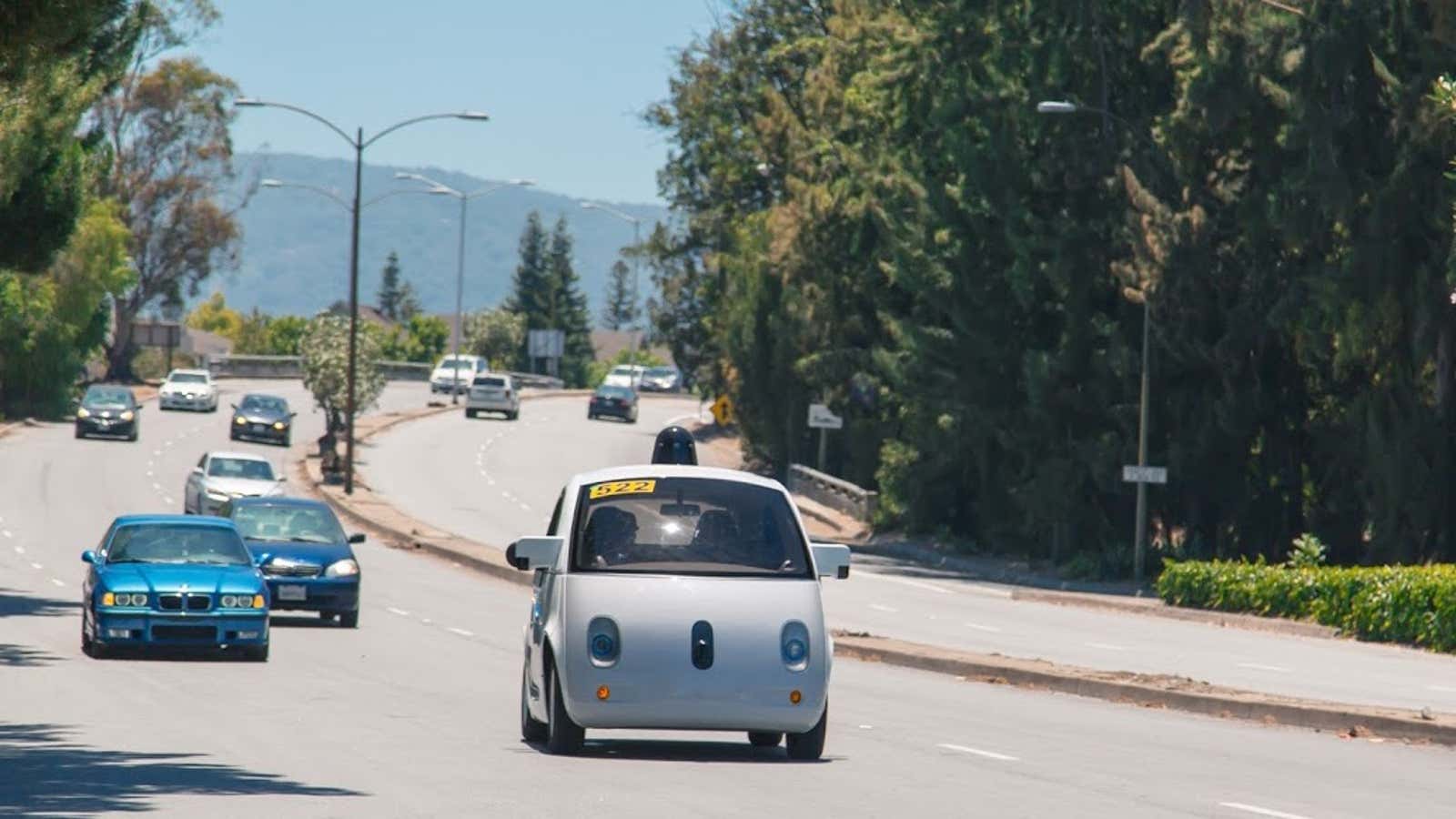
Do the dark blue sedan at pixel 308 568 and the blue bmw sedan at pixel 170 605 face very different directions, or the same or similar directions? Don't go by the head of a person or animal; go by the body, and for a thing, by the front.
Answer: same or similar directions

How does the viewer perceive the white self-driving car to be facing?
facing the viewer

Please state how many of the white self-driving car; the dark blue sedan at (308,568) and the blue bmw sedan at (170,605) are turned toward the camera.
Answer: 3

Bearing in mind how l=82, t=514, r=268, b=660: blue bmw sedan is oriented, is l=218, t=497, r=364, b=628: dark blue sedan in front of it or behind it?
behind

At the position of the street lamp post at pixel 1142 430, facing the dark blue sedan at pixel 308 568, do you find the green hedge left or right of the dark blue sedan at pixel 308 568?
left

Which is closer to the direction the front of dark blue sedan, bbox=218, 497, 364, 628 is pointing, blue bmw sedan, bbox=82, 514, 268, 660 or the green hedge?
the blue bmw sedan

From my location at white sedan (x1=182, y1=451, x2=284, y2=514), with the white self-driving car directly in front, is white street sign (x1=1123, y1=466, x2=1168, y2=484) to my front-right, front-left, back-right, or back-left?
front-left

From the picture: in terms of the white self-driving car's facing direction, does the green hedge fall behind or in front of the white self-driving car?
behind

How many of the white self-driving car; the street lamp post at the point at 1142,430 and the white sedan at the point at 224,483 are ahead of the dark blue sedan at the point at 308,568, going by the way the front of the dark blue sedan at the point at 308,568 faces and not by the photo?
1

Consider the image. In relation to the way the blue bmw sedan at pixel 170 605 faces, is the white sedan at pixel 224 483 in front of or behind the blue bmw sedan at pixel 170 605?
behind

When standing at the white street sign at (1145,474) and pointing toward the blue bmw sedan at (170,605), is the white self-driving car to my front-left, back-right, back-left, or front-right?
front-left

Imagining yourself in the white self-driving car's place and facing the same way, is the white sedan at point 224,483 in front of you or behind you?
behind

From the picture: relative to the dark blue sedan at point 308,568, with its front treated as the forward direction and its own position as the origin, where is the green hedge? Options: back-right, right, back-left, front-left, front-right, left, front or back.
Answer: left

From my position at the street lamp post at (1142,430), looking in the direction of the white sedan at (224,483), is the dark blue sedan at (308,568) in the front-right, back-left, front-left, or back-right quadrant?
front-left

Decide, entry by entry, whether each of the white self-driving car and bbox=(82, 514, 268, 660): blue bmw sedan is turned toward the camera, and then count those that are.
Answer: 2
